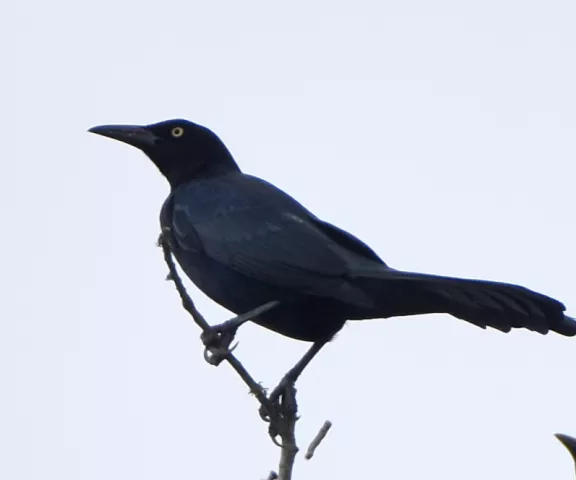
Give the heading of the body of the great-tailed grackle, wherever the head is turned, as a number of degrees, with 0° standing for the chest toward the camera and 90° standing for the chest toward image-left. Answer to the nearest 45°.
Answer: approximately 90°
